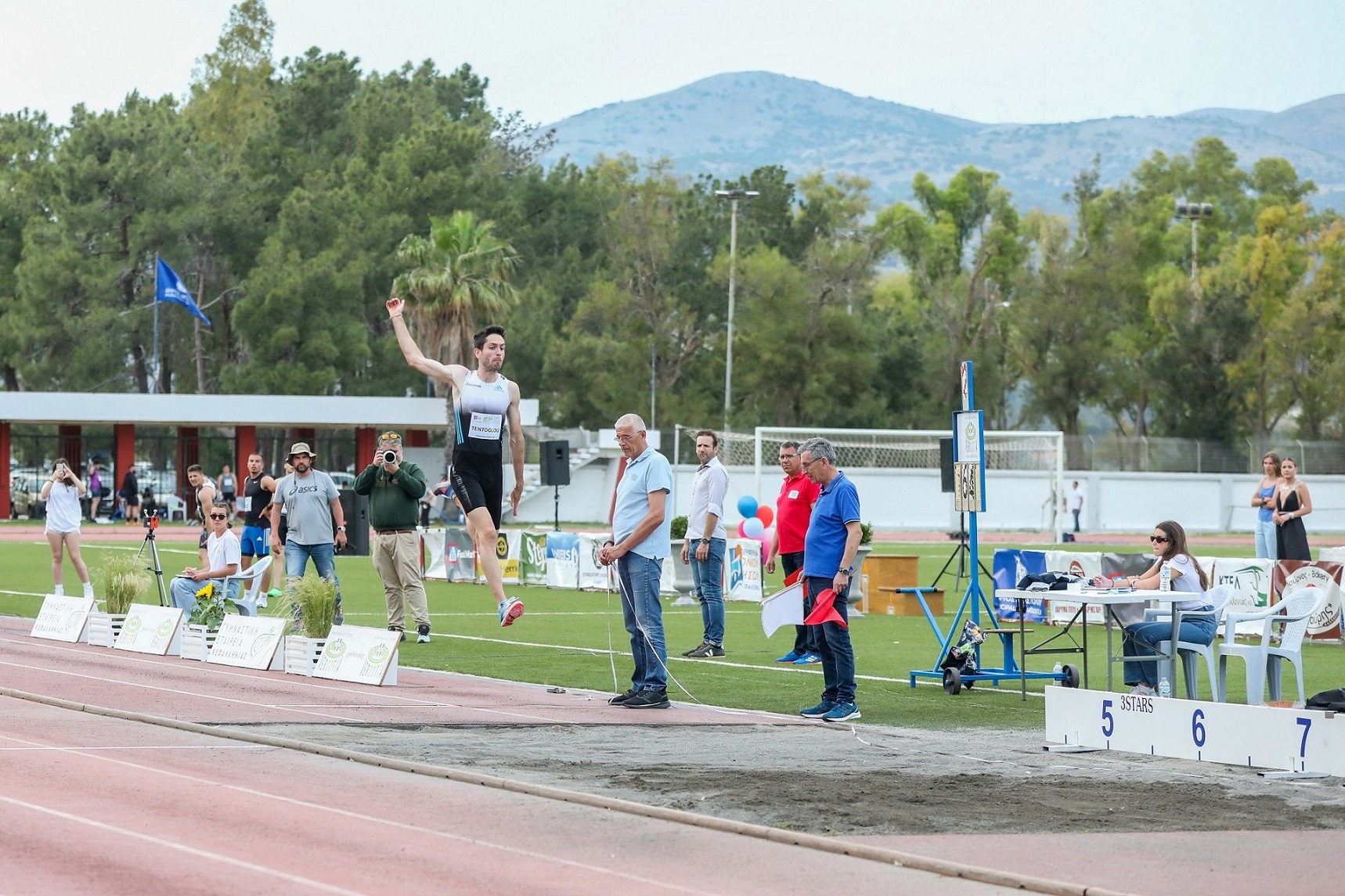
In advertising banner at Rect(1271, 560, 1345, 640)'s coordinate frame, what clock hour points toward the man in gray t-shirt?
The man in gray t-shirt is roughly at 2 o'clock from the advertising banner.

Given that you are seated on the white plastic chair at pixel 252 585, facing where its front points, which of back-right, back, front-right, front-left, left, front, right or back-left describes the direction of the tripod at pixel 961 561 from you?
back-left

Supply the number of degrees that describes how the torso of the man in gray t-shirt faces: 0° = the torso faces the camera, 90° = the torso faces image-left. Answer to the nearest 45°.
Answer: approximately 0°

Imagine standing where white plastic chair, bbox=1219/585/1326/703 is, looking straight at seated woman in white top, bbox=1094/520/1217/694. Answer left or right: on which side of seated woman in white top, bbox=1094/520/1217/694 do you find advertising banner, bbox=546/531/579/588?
right

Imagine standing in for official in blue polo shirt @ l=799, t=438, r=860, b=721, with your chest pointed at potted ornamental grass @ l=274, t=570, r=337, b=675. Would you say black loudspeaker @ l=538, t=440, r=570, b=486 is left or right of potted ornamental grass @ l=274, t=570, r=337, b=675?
right

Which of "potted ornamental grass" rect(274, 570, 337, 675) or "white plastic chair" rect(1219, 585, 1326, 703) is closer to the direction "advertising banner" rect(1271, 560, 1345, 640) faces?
the white plastic chair
